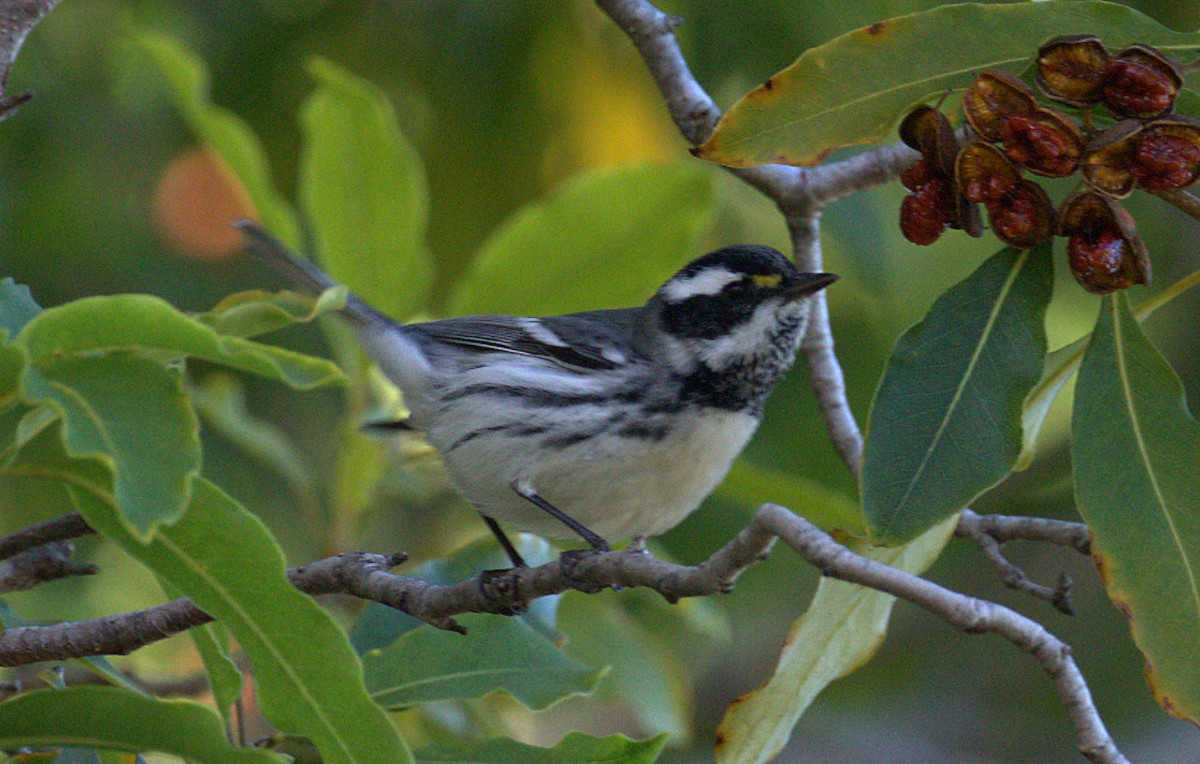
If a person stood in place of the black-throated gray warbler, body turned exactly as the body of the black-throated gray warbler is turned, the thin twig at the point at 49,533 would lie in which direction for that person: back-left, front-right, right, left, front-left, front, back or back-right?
back-right

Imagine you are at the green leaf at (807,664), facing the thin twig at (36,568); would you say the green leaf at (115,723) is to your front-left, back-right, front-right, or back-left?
front-left

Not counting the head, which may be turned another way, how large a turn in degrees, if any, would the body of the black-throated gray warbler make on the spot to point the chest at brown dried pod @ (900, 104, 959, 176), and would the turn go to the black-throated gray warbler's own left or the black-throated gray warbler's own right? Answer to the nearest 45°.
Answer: approximately 45° to the black-throated gray warbler's own right

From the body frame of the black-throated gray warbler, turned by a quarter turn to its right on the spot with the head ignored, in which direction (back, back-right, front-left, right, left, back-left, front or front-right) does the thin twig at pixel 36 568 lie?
front-right

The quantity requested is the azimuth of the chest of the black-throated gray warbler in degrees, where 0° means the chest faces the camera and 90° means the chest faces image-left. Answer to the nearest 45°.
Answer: approximately 270°
